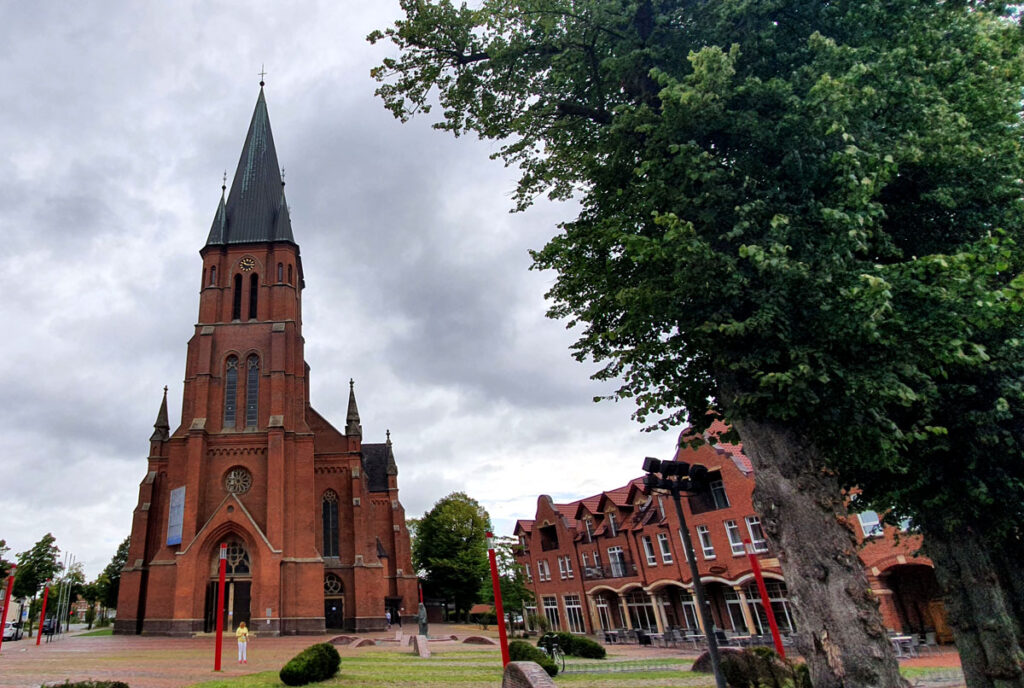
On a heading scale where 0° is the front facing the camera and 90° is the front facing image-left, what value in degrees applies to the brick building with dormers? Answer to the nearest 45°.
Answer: approximately 45°

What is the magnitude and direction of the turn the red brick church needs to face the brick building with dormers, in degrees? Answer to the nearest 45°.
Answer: approximately 45° to its left

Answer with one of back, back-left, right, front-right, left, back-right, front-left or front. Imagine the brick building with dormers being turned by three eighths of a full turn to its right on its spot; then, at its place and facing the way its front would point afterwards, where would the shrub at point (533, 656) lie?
back

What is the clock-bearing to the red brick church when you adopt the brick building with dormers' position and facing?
The red brick church is roughly at 1 o'clock from the brick building with dormers.

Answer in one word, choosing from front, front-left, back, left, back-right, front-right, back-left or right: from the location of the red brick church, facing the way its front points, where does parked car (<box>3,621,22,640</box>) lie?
front-right

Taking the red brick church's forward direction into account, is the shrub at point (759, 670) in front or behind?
in front

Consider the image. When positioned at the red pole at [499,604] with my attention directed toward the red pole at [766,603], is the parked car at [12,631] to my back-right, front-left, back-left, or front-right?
back-left

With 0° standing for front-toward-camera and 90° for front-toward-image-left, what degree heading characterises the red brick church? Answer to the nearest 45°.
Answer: approximately 0°

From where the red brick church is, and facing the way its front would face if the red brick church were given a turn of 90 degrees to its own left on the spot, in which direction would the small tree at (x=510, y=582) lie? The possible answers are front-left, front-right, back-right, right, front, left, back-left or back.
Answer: front

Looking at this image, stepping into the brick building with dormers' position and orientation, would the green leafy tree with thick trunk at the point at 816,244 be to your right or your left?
on your left

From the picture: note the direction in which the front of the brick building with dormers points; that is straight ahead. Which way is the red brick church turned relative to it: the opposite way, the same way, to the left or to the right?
to the left

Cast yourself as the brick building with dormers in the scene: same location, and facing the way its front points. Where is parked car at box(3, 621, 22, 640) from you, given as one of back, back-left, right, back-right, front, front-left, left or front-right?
front-right

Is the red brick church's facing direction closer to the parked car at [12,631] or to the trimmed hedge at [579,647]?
the trimmed hedge

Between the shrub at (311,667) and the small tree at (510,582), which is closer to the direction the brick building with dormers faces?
the shrub

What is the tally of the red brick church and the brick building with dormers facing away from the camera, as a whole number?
0
